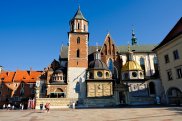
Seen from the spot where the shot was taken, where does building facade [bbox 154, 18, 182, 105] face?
facing the viewer and to the left of the viewer

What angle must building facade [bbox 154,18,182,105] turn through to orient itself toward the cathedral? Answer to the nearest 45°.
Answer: approximately 90° to its right

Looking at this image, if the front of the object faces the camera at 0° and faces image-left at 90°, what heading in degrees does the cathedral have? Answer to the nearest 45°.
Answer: approximately 90°

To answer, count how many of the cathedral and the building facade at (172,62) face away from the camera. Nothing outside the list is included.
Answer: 0
